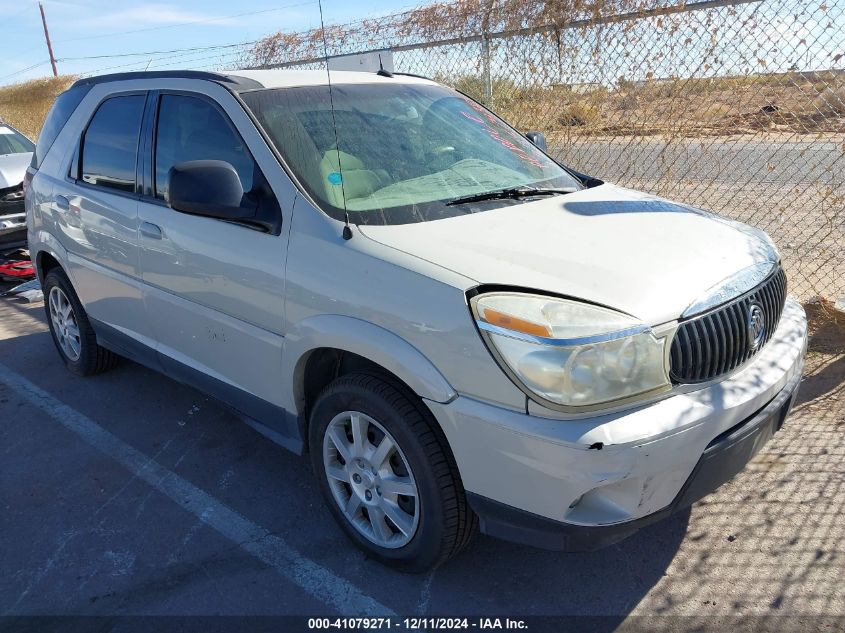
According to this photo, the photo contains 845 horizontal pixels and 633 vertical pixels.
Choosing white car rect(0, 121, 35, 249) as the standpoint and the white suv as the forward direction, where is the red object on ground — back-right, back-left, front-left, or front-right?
front-right

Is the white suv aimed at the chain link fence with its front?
no

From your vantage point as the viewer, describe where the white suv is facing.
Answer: facing the viewer and to the right of the viewer

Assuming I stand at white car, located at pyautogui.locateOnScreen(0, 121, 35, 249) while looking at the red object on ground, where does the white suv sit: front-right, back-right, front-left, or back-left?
front-left

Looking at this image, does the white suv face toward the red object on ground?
no

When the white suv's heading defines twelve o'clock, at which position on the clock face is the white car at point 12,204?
The white car is roughly at 6 o'clock from the white suv.

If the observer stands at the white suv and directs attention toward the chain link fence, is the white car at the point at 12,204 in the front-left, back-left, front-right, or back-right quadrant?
front-left
